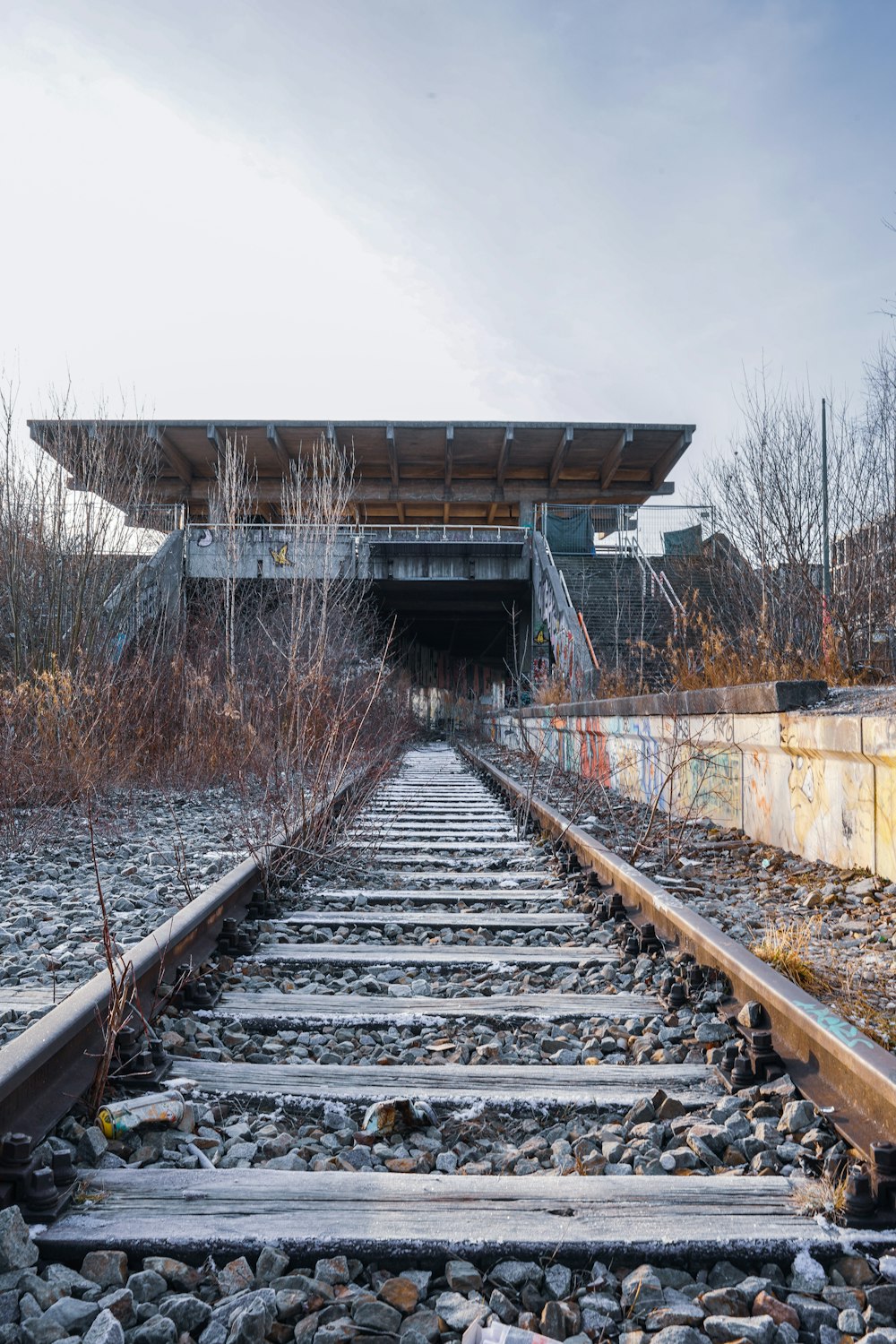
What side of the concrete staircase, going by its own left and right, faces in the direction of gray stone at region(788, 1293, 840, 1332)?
front

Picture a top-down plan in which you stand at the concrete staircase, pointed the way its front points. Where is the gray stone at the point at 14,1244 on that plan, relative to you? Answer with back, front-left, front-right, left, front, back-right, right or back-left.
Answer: front

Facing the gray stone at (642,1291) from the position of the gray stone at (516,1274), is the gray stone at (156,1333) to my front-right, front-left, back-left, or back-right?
back-right

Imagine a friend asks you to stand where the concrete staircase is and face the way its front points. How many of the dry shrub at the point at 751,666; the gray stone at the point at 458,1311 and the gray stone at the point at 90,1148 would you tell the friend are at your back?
0

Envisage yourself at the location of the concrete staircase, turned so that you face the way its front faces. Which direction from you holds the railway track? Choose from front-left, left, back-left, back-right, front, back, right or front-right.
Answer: front

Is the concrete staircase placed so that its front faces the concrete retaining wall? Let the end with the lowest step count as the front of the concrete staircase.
yes

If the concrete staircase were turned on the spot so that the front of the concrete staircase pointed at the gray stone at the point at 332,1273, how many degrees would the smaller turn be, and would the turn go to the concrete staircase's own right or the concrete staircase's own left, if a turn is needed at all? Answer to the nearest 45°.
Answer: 0° — it already faces it

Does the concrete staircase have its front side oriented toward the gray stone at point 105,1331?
yes

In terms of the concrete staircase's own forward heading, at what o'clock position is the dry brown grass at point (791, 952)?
The dry brown grass is roughly at 12 o'clock from the concrete staircase.

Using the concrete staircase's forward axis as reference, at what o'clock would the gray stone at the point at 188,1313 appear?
The gray stone is roughly at 12 o'clock from the concrete staircase.

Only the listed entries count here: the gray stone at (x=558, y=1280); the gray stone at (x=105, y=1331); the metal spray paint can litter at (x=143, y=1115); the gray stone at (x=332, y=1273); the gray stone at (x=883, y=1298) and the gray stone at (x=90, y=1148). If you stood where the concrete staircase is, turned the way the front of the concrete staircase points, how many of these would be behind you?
0

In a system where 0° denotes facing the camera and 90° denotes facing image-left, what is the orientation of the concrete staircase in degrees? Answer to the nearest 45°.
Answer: approximately 0°

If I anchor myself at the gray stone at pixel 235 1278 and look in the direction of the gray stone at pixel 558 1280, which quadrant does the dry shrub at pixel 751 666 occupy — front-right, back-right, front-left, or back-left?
front-left

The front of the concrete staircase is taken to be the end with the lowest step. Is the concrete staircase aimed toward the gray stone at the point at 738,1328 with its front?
yes

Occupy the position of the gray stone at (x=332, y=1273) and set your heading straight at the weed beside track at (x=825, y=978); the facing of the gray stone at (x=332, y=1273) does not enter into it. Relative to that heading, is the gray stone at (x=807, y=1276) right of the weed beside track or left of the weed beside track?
right

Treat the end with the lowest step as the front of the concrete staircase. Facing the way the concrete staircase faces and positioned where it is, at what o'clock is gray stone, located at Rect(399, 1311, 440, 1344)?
The gray stone is roughly at 12 o'clock from the concrete staircase.

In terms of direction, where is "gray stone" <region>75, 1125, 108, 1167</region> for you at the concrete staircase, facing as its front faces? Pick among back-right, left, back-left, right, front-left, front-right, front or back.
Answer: front

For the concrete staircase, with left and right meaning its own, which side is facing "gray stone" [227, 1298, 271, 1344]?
front

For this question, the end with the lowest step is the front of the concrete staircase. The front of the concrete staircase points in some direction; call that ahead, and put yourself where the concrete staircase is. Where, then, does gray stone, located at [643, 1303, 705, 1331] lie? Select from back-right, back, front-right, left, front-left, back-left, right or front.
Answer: front

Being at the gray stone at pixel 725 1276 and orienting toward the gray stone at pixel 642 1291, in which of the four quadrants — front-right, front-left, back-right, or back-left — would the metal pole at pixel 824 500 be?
back-right

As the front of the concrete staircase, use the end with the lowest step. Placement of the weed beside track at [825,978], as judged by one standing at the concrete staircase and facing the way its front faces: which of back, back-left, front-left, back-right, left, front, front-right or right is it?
front

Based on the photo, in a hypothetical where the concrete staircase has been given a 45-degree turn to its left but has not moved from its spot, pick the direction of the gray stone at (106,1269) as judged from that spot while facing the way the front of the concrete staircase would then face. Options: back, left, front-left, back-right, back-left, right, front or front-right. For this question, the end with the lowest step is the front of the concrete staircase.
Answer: front-right
